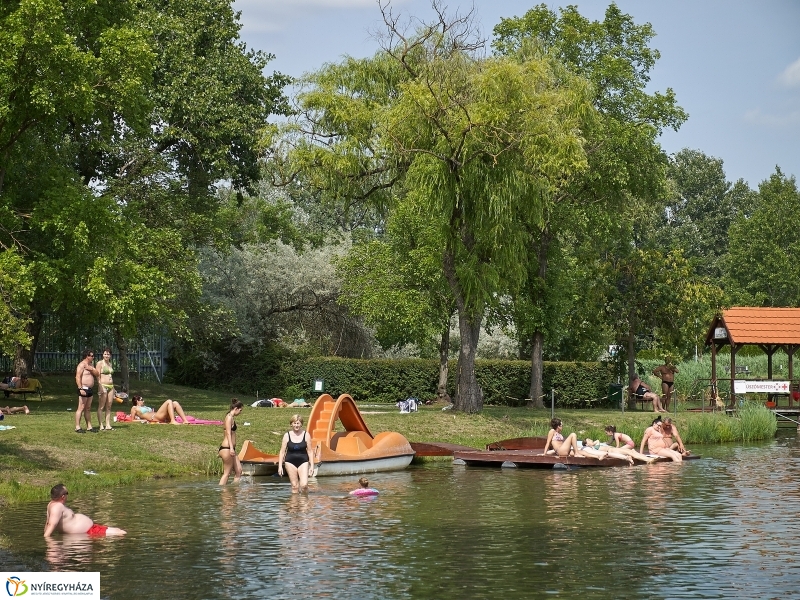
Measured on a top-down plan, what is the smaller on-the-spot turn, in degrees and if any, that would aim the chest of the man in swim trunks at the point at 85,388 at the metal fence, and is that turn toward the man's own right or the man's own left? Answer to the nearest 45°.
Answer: approximately 135° to the man's own left

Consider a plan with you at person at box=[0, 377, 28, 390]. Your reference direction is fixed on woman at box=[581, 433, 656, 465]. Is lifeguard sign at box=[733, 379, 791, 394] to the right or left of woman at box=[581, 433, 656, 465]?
left

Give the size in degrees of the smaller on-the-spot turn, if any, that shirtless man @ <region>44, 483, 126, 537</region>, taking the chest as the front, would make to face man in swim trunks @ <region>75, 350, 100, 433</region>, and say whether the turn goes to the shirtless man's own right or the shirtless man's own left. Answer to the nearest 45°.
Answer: approximately 90° to the shirtless man's own left

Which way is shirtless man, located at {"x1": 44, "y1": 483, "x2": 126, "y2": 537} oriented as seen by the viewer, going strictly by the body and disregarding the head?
to the viewer's right

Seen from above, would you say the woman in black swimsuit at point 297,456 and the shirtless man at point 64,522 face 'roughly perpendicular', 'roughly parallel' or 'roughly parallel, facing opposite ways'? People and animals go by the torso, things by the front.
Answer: roughly perpendicular

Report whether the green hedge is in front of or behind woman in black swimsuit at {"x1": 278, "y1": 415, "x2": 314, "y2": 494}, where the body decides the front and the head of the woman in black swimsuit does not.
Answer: behind

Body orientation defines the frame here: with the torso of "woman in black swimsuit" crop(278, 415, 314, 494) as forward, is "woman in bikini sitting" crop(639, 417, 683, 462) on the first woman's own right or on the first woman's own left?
on the first woman's own left

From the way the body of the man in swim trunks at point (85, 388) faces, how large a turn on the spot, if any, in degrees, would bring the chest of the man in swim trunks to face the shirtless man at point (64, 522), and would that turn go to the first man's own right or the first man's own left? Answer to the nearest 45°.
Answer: approximately 45° to the first man's own right

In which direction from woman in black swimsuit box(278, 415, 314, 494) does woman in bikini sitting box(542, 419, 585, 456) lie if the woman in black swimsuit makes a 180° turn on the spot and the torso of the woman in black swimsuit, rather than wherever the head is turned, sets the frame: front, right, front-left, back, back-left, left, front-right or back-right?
front-right

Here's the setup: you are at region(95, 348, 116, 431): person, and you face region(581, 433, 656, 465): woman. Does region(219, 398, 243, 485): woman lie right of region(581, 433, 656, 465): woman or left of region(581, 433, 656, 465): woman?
right
